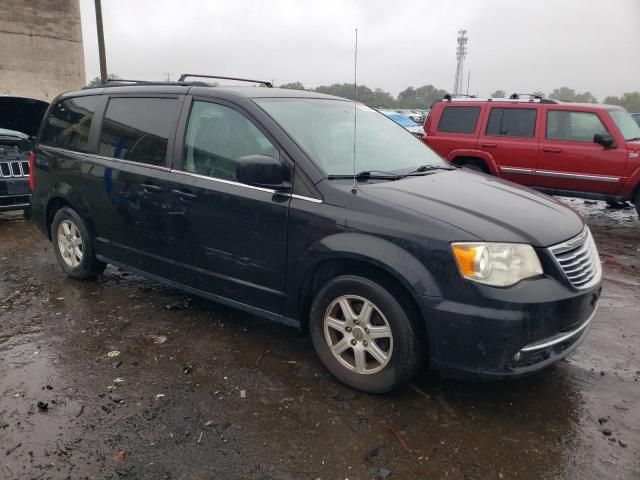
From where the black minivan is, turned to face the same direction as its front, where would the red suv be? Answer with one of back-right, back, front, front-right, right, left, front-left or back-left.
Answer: left

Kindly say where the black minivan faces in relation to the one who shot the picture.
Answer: facing the viewer and to the right of the viewer
